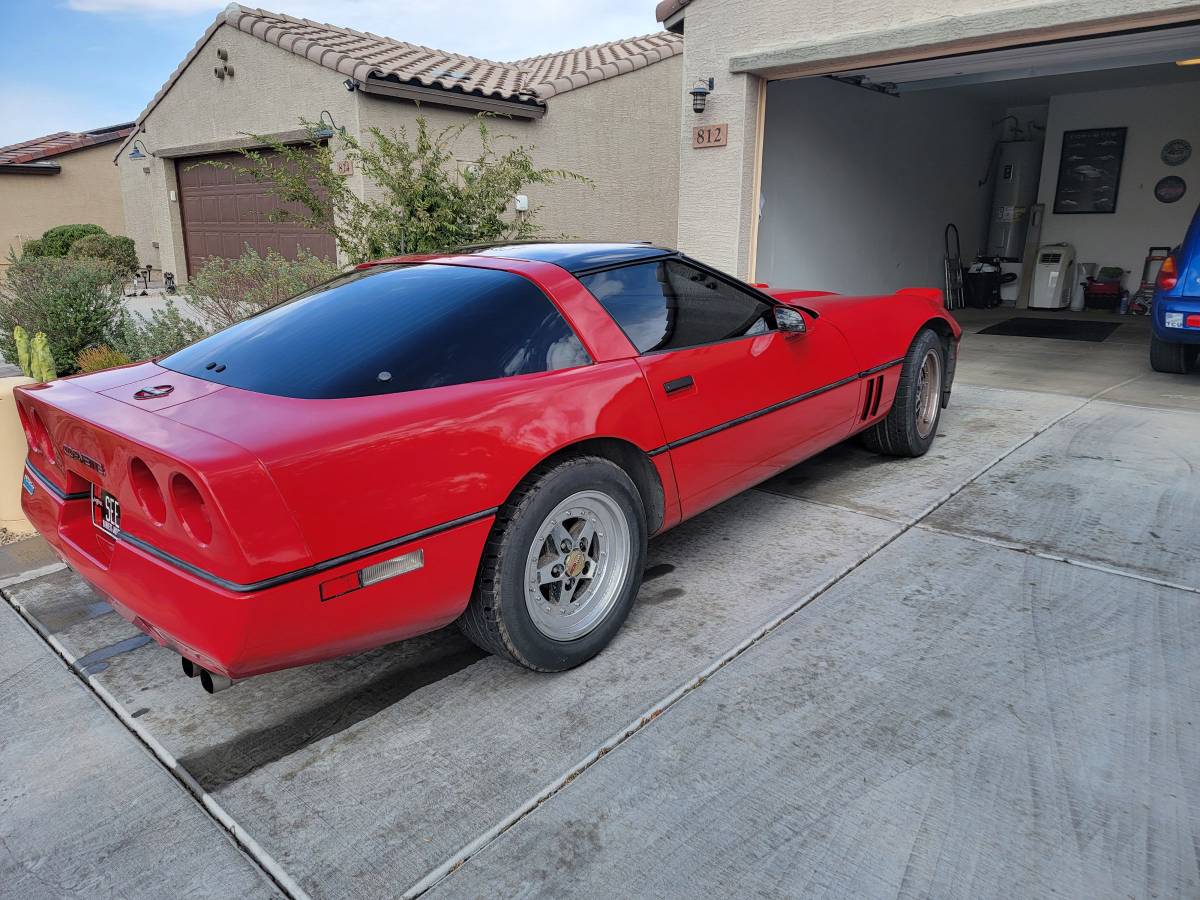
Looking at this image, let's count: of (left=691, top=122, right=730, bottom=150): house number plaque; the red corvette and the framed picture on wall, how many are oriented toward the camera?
2

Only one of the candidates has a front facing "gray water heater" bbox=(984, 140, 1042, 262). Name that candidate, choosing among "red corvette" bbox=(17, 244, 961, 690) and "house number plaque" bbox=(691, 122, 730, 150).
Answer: the red corvette

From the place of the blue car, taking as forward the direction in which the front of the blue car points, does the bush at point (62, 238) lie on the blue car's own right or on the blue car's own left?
on the blue car's own left

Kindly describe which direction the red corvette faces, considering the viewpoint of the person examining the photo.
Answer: facing away from the viewer and to the right of the viewer

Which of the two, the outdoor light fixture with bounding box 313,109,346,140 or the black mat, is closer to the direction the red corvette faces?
the black mat

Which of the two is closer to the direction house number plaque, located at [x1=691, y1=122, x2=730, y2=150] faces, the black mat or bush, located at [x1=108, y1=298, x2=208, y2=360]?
the bush

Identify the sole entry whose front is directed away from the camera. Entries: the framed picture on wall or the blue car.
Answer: the blue car

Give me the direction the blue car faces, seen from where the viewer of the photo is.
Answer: facing away from the viewer

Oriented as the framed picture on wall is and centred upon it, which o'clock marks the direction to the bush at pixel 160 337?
The bush is roughly at 1 o'clock from the framed picture on wall.

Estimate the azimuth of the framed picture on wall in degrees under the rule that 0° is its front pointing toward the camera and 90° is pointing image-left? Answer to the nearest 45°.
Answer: approximately 0°
